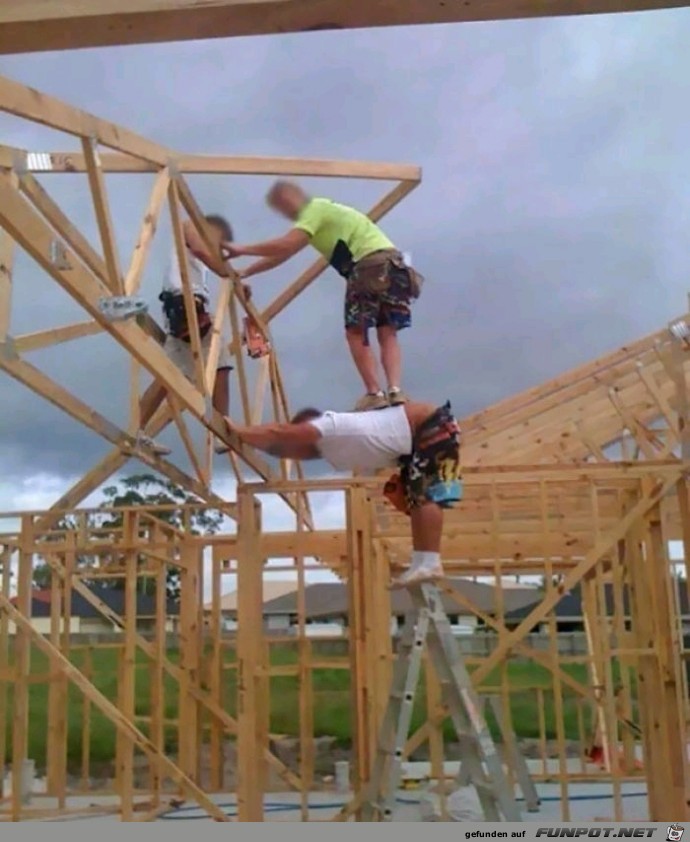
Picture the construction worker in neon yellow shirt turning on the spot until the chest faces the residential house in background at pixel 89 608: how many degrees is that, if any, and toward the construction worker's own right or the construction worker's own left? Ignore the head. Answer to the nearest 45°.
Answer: approximately 90° to the construction worker's own right

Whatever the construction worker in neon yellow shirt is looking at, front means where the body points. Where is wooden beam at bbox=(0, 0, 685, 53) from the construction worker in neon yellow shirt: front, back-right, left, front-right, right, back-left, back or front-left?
left

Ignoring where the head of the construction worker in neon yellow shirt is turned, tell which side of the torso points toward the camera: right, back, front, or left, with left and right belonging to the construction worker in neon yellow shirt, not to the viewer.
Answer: left

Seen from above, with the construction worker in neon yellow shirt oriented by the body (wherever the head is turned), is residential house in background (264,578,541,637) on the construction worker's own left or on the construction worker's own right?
on the construction worker's own right
